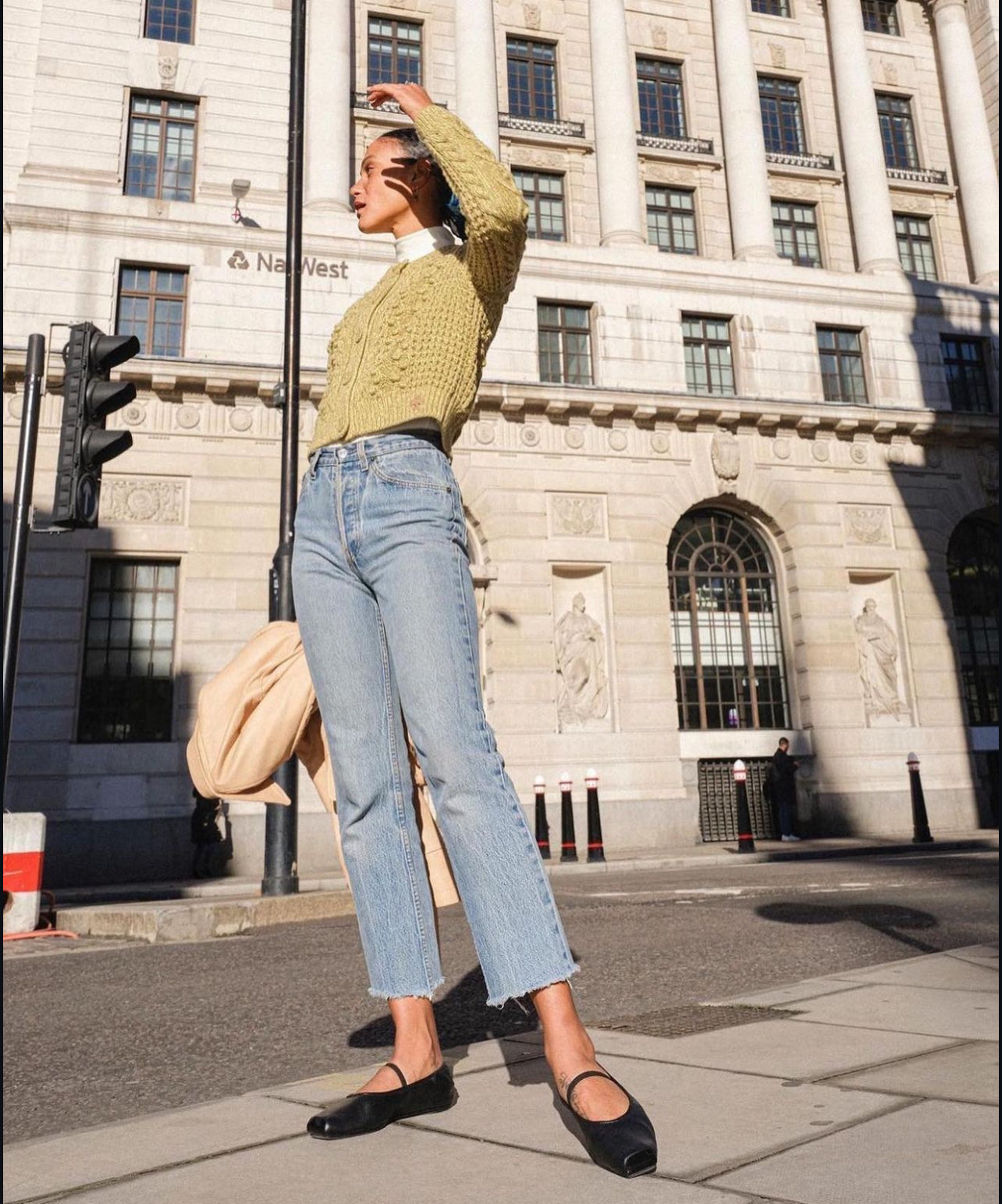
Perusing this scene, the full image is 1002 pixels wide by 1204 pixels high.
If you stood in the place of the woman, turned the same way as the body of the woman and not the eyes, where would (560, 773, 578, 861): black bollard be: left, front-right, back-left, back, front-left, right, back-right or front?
back-right

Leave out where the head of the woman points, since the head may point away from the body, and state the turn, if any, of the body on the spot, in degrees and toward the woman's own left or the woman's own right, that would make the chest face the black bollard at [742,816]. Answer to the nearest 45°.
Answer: approximately 135° to the woman's own right

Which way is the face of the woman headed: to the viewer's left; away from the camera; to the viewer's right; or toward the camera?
to the viewer's left

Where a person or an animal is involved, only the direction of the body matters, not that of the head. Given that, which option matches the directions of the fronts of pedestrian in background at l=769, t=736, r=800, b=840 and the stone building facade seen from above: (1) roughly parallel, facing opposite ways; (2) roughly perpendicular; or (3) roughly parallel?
roughly perpendicular

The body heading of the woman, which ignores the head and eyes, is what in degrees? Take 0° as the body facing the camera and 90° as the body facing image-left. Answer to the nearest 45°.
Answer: approximately 45°

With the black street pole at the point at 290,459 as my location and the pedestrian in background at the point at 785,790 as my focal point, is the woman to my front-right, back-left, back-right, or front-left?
back-right
